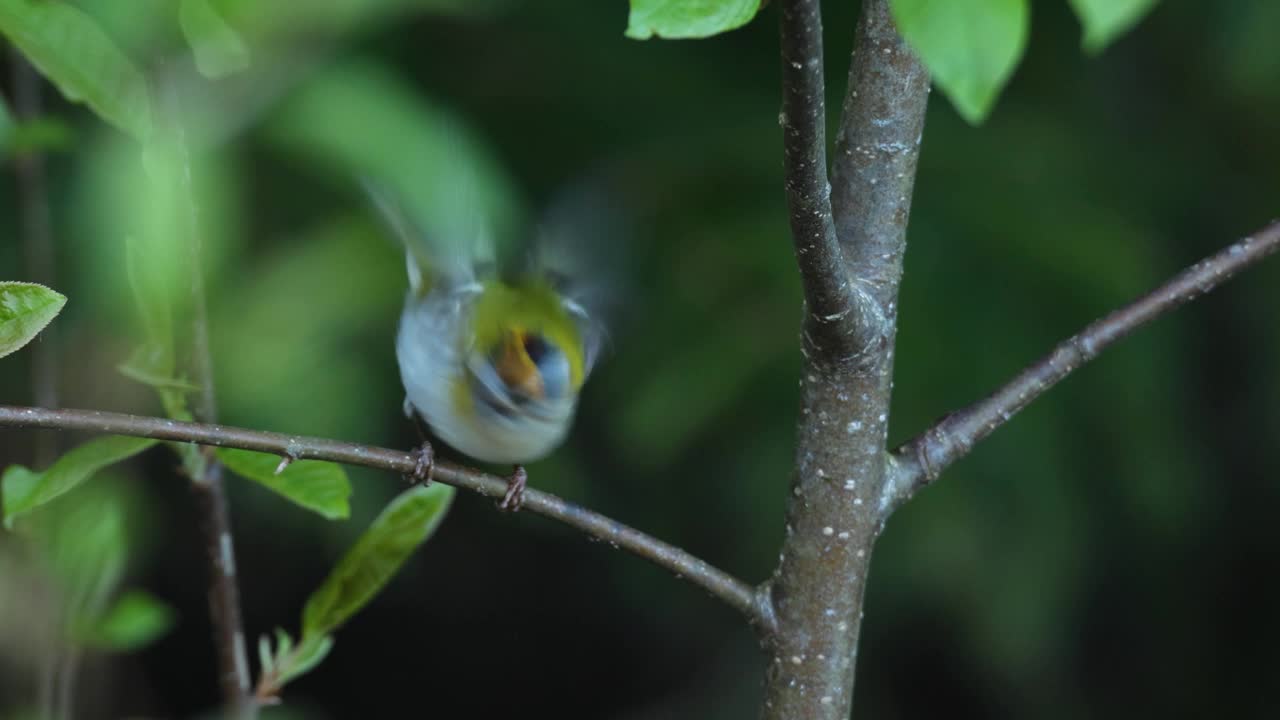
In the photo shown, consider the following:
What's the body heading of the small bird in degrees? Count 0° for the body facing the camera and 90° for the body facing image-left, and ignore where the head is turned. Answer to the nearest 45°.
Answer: approximately 315°
